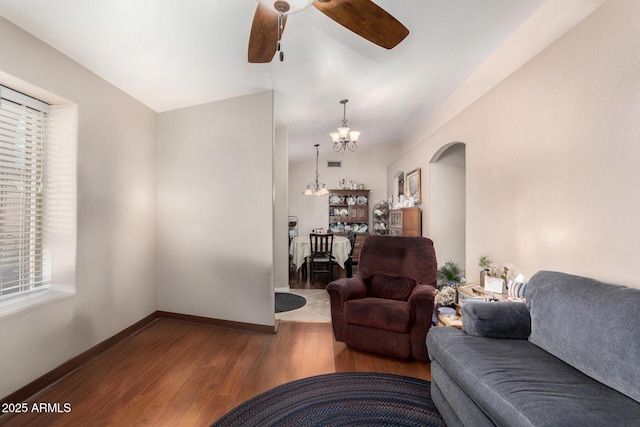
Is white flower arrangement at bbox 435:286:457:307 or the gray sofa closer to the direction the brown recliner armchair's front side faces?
the gray sofa

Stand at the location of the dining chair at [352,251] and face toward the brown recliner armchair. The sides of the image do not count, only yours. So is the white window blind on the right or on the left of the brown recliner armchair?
right

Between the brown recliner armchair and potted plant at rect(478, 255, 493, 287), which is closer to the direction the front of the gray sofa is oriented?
the brown recliner armchair

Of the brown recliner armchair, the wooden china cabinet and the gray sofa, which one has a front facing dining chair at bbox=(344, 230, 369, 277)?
the wooden china cabinet

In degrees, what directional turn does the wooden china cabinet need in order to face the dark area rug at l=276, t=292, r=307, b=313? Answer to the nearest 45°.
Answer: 0° — it already faces it

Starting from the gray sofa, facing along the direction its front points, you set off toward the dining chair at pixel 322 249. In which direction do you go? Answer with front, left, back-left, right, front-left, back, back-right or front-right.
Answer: right

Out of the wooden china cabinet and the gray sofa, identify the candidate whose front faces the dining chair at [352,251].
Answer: the wooden china cabinet

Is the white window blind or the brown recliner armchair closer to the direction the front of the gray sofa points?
the white window blind

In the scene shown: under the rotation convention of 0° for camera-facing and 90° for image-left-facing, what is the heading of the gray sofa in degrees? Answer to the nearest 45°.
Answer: approximately 45°

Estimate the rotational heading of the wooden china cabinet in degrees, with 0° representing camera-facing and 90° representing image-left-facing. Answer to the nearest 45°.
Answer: approximately 0°

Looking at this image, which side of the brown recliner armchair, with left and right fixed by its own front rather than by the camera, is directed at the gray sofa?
left

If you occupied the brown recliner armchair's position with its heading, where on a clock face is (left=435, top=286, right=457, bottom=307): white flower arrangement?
The white flower arrangement is roughly at 8 o'clock from the brown recliner armchair.
